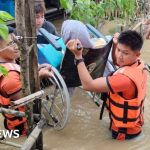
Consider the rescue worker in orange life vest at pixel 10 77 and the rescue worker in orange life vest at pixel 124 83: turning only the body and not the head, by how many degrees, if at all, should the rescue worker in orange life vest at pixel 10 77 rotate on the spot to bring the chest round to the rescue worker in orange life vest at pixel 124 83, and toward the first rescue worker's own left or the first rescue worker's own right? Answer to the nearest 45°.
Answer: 0° — they already face them

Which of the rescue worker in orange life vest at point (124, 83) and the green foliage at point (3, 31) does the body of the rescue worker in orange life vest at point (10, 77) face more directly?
the rescue worker in orange life vest

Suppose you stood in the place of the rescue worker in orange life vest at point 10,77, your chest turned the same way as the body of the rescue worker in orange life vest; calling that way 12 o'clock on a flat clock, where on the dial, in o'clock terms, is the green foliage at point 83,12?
The green foliage is roughly at 10 o'clock from the rescue worker in orange life vest.

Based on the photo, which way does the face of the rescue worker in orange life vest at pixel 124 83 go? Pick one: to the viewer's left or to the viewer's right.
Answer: to the viewer's left

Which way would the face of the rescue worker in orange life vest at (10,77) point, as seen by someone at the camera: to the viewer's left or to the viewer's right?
to the viewer's right

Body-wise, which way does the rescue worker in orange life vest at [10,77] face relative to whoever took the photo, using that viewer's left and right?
facing to the right of the viewer
